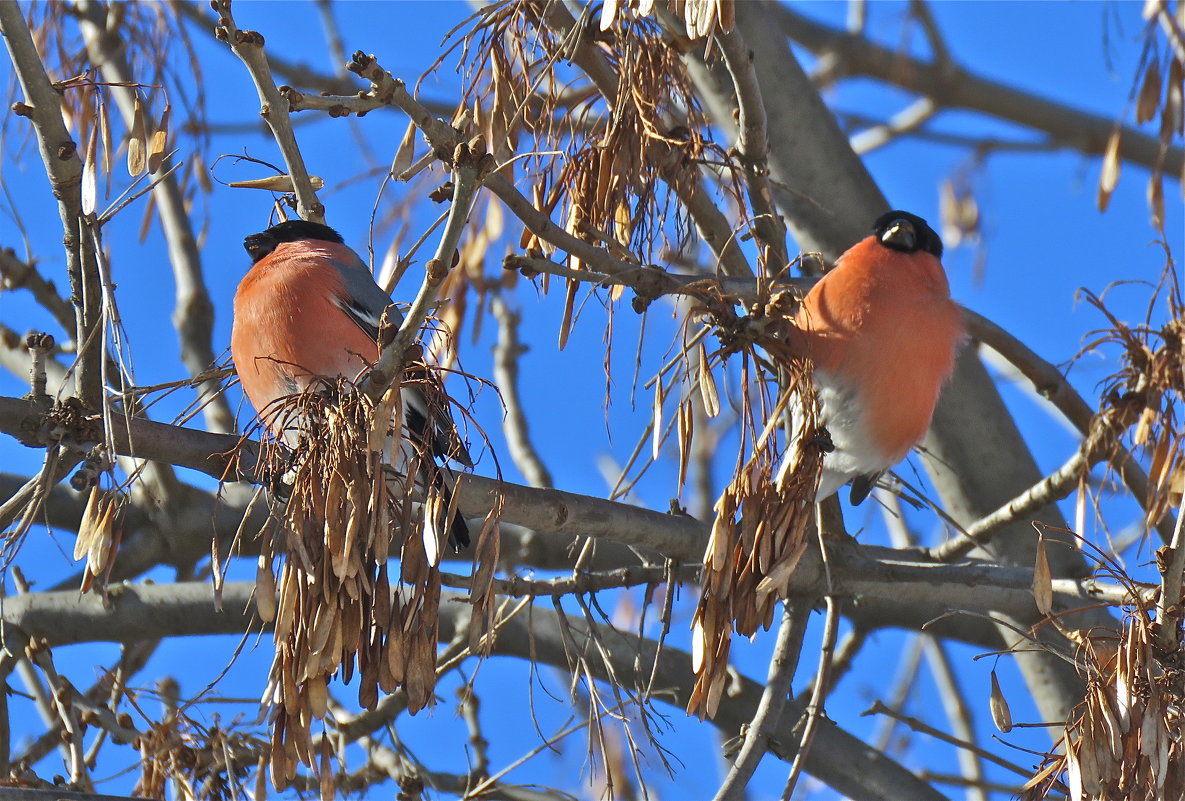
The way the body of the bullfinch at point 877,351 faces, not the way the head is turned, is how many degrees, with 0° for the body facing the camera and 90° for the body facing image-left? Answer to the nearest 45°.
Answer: approximately 0°

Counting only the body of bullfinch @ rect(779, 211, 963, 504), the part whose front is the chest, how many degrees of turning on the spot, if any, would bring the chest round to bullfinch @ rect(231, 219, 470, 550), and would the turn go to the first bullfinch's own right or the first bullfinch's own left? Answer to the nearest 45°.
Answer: approximately 90° to the first bullfinch's own right
